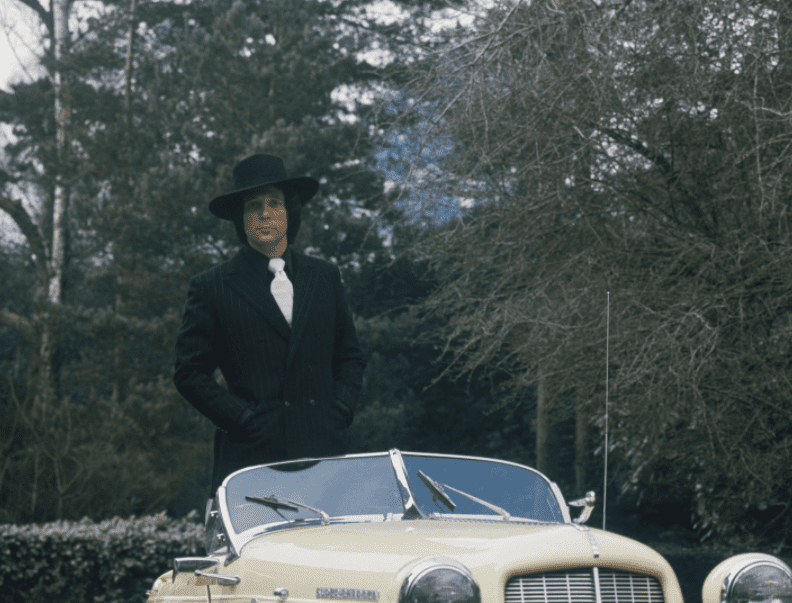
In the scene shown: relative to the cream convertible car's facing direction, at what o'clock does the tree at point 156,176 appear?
The tree is roughly at 7 o'clock from the cream convertible car.

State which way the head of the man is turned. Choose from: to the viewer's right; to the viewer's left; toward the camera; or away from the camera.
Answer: toward the camera

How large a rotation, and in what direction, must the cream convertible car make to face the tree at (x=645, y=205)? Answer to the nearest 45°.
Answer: approximately 135° to its left

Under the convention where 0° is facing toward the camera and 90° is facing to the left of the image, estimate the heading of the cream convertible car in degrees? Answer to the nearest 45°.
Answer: approximately 315°

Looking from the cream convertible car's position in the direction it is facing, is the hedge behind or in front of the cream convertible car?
behind

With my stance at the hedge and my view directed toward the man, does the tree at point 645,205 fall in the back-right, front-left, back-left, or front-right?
front-left
